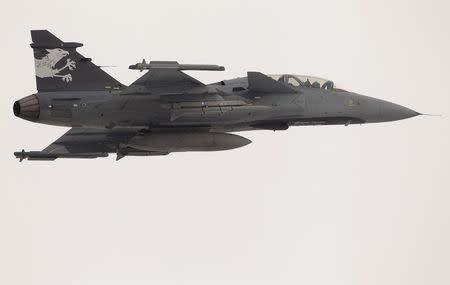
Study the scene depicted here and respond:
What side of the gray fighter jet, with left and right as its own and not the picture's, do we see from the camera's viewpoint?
right
